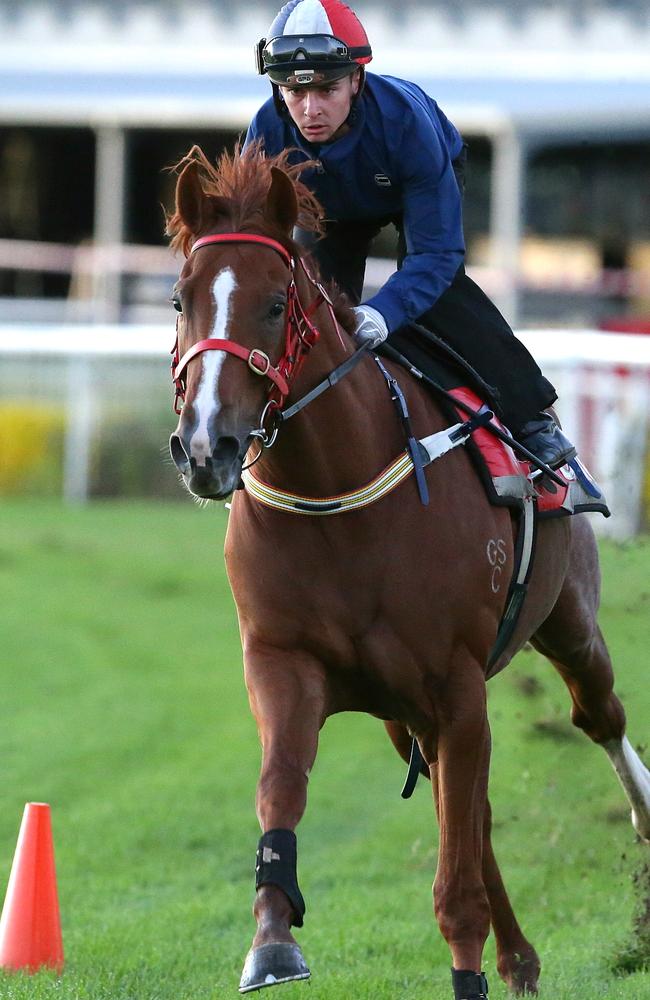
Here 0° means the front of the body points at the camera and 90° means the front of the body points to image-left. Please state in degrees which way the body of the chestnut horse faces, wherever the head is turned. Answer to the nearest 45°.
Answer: approximately 45°

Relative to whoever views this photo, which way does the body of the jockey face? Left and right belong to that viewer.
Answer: facing the viewer and to the left of the viewer

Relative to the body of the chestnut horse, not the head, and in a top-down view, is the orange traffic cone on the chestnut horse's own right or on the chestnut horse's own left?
on the chestnut horse's own right
